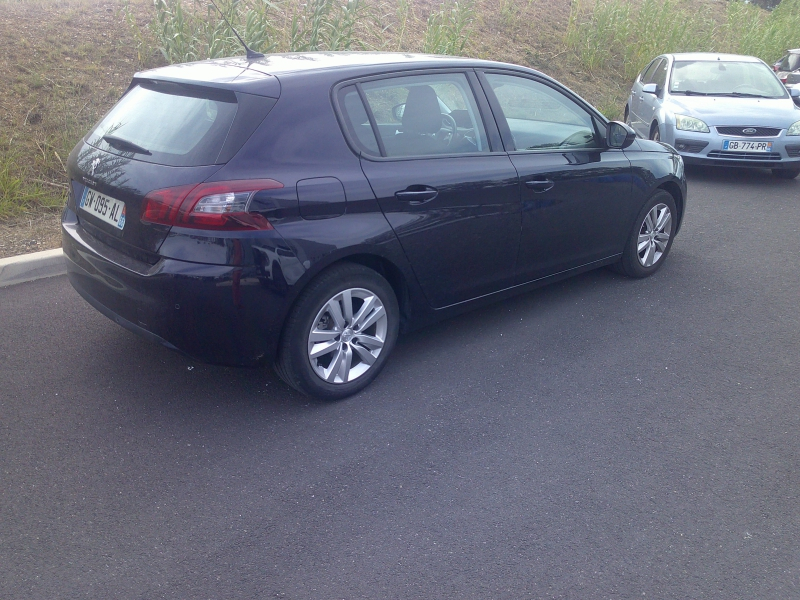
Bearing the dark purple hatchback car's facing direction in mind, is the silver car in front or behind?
in front

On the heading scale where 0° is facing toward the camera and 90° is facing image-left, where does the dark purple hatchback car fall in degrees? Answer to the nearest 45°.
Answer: approximately 225°
